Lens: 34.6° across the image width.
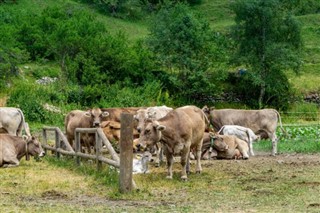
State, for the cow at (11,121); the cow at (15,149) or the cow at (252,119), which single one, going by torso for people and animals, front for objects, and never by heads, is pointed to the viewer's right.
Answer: the cow at (15,149)

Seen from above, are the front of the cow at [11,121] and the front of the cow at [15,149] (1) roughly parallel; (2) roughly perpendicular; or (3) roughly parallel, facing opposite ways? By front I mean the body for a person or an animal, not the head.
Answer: roughly parallel, facing opposite ways

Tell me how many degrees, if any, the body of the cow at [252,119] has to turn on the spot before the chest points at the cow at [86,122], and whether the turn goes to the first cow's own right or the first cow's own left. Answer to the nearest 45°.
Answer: approximately 45° to the first cow's own left

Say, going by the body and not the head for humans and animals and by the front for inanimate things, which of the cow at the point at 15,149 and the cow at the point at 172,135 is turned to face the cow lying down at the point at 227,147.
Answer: the cow at the point at 15,149

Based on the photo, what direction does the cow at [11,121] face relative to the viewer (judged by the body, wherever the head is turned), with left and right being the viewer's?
facing to the left of the viewer

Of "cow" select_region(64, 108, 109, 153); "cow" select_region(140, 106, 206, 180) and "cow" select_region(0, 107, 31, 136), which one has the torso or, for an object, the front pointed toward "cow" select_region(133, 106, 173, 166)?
"cow" select_region(64, 108, 109, 153)

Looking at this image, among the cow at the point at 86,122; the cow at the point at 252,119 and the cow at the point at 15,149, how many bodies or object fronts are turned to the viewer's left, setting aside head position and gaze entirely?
1

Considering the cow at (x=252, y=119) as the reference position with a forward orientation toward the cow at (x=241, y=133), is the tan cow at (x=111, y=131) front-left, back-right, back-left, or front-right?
front-right

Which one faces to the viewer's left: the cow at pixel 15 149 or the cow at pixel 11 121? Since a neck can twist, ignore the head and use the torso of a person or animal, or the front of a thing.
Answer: the cow at pixel 11 121

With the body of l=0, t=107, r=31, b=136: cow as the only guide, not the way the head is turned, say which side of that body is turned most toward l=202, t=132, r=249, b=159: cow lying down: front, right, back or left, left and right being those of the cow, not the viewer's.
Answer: back

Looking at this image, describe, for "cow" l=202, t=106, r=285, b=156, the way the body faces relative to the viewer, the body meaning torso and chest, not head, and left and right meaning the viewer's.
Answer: facing to the left of the viewer

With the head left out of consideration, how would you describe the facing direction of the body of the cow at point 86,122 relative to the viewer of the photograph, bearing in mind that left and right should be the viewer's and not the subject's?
facing the viewer and to the right of the viewer

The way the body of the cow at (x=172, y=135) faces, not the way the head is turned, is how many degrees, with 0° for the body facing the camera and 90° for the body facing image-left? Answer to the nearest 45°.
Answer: approximately 45°

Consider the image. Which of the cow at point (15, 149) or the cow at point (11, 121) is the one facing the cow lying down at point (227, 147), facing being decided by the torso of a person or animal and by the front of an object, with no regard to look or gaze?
the cow at point (15, 149)

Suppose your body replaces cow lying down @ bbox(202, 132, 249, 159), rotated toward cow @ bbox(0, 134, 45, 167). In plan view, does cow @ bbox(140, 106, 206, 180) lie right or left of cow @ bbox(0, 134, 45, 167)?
left

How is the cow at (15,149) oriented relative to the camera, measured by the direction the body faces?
to the viewer's right
